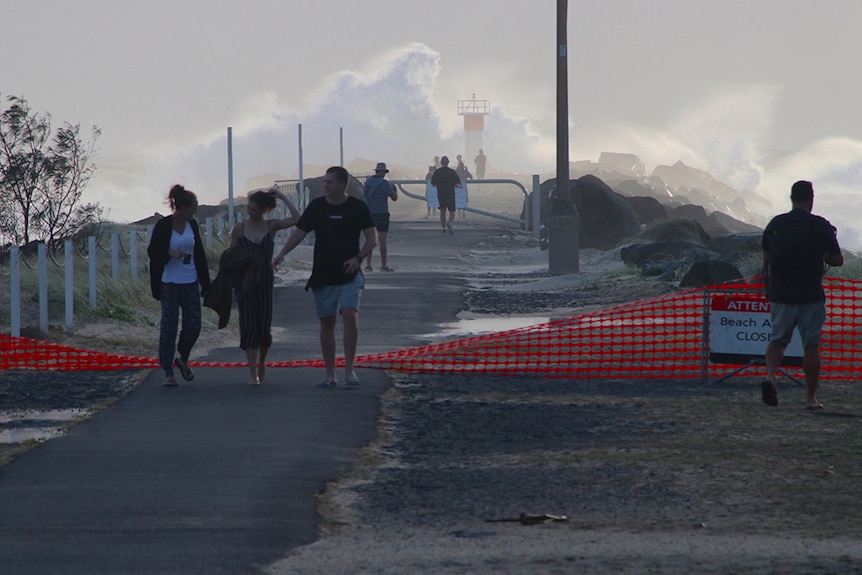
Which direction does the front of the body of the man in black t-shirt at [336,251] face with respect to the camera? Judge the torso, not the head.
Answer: toward the camera

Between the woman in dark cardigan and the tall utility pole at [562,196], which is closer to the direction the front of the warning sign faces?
the woman in dark cardigan

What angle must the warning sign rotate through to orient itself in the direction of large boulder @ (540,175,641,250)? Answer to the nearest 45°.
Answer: approximately 180°

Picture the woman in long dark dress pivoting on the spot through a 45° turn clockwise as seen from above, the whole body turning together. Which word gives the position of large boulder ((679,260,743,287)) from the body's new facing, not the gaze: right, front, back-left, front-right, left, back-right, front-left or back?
back

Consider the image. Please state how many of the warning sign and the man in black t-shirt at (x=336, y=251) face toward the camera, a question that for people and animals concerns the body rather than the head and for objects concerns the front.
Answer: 2

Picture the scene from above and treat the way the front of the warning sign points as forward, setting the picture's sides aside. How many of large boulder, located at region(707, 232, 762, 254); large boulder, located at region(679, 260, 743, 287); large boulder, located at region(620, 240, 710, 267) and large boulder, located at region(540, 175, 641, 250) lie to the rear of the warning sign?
4

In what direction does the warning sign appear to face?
toward the camera

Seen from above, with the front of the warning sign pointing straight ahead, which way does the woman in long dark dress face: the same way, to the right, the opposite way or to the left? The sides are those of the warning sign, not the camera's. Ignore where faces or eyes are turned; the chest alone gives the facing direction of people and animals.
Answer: the same way

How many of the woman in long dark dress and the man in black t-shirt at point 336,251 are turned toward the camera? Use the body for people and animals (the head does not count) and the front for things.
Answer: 2

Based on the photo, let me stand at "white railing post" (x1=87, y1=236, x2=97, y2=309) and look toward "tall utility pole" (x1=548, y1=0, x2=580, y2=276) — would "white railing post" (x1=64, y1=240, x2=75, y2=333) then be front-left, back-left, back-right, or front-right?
back-right

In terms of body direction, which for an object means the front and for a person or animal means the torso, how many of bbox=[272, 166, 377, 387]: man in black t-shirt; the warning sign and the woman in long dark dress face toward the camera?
3

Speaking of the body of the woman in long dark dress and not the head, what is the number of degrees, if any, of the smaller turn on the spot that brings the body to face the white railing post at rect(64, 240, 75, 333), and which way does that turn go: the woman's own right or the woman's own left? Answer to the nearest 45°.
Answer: approximately 135° to the woman's own right
